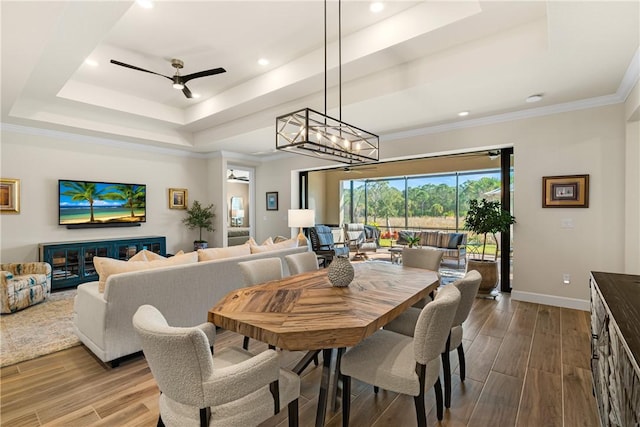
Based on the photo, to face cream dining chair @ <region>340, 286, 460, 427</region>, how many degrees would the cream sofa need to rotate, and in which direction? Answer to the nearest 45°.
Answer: approximately 180°

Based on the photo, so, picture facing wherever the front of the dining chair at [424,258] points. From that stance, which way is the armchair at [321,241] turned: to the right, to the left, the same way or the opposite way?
to the left

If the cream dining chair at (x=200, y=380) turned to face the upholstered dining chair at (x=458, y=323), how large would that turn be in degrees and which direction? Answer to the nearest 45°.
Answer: approximately 45° to its right

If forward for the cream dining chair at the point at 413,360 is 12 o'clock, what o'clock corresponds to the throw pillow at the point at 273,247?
The throw pillow is roughly at 12 o'clock from the cream dining chair.

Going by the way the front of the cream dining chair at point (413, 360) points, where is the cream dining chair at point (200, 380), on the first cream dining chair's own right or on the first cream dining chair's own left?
on the first cream dining chair's own left

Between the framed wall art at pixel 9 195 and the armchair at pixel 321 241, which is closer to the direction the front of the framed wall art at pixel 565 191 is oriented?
the framed wall art

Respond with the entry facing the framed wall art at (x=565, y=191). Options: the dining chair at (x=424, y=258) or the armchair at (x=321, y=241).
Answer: the armchair

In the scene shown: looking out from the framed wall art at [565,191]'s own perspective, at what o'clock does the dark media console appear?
The dark media console is roughly at 2 o'clock from the framed wall art.

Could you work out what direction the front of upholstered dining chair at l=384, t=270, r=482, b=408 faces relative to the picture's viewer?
facing away from the viewer and to the left of the viewer

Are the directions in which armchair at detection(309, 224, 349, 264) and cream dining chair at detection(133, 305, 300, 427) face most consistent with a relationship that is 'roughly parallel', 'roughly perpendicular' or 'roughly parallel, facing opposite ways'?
roughly perpendicular

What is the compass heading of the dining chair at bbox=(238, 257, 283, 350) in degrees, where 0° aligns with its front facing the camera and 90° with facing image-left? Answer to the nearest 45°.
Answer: approximately 315°
